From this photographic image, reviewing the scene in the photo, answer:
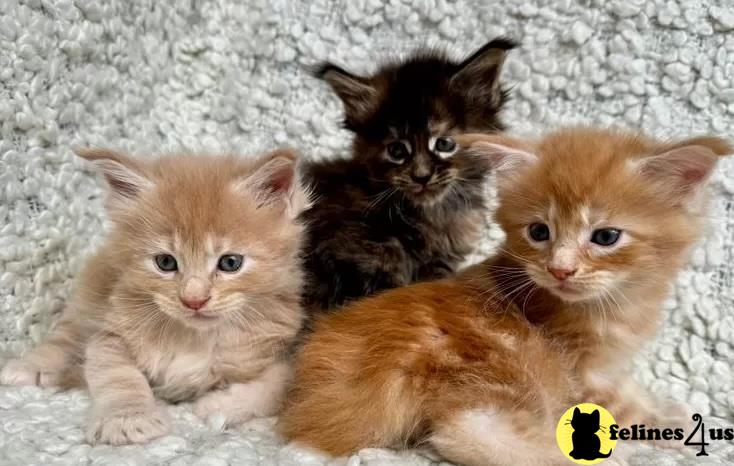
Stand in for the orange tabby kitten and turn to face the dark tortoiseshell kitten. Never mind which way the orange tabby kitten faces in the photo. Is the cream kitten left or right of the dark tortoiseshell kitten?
left

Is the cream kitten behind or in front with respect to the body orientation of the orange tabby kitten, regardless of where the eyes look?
behind

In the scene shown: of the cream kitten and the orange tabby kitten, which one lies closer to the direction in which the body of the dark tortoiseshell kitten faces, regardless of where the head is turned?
the orange tabby kitten

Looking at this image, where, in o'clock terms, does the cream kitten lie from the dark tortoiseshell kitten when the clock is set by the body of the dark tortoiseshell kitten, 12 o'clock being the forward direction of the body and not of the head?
The cream kitten is roughly at 3 o'clock from the dark tortoiseshell kitten.

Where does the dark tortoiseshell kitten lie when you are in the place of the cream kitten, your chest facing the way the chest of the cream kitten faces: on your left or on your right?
on your left

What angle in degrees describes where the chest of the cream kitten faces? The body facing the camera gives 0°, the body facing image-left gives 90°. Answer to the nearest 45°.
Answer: approximately 0°

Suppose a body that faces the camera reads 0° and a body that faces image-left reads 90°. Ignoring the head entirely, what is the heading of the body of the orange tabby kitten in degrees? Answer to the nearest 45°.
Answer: approximately 270°

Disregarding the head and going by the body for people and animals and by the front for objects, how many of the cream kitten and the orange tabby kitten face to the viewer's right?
1

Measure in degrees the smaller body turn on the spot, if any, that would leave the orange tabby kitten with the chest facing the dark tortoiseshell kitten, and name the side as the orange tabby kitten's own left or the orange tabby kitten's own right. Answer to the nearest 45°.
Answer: approximately 135° to the orange tabby kitten's own left
